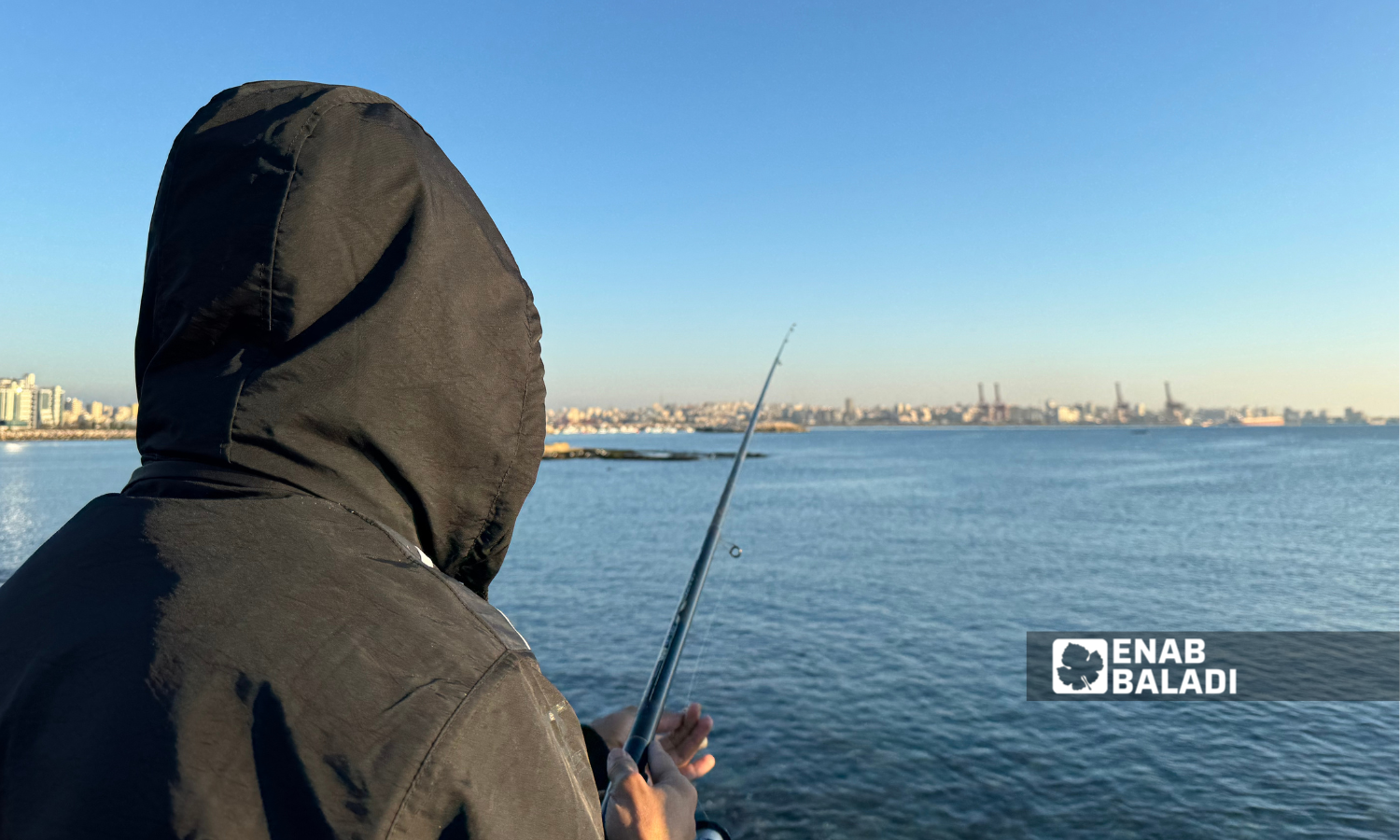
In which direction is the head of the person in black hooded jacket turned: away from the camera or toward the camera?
away from the camera

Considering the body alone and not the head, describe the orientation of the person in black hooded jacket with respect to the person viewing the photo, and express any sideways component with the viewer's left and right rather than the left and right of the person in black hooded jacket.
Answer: facing away from the viewer and to the right of the viewer
